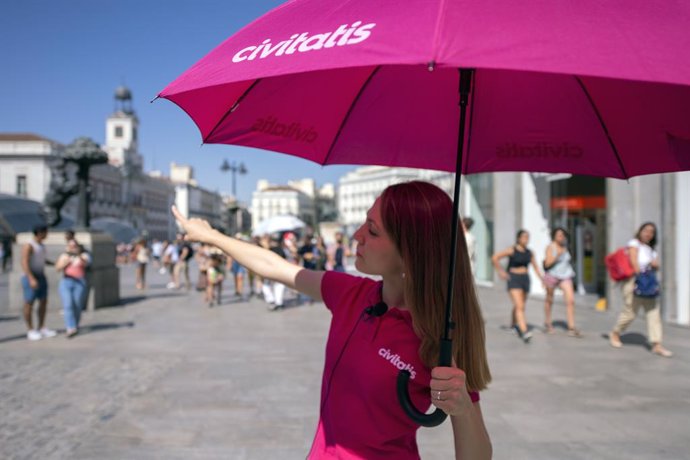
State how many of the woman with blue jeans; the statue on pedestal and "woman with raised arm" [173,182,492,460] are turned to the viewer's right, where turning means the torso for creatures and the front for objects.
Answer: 1

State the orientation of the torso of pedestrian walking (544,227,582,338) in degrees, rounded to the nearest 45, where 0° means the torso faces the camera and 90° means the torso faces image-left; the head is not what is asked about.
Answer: approximately 315°

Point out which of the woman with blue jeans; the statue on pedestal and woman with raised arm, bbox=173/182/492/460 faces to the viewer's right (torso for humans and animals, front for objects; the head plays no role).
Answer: the statue on pedestal

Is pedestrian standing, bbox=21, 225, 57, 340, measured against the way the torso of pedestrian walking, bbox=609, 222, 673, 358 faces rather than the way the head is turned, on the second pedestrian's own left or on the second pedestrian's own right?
on the second pedestrian's own right

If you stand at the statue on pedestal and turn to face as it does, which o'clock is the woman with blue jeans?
The woman with blue jeans is roughly at 3 o'clock from the statue on pedestal.

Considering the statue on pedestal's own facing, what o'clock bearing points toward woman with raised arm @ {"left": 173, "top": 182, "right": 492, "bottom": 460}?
The woman with raised arm is roughly at 3 o'clock from the statue on pedestal.

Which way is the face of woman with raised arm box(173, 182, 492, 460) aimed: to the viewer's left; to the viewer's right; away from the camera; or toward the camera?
to the viewer's left

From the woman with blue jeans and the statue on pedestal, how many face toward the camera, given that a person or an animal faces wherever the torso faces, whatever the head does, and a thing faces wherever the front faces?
1

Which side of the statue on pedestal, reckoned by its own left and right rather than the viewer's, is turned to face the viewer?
right

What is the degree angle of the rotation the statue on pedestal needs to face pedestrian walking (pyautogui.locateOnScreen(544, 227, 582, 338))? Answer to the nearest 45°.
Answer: approximately 45° to its right

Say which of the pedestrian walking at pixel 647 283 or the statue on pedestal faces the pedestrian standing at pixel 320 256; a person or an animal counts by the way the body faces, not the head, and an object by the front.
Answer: the statue on pedestal

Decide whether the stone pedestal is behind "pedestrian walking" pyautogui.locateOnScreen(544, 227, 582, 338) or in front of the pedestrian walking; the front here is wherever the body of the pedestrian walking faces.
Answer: behind

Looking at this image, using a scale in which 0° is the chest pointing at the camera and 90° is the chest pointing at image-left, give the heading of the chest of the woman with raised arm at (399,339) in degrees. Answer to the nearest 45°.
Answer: approximately 45°

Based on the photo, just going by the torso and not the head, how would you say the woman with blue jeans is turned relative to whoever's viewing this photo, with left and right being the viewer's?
facing the viewer
